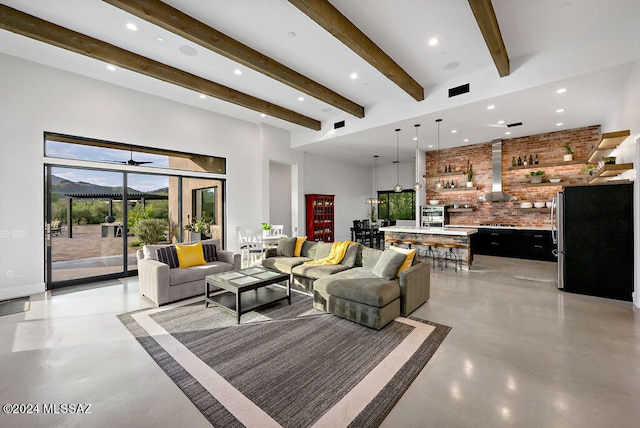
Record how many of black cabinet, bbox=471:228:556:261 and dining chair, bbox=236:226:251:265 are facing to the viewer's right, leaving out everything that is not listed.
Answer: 1

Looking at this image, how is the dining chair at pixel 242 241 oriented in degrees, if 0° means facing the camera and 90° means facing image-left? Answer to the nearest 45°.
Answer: approximately 270°

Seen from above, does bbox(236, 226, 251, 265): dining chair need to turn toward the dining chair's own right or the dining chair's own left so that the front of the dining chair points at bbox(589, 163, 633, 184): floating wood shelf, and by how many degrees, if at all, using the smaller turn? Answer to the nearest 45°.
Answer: approximately 45° to the dining chair's own right

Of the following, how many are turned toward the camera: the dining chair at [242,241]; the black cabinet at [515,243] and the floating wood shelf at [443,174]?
2

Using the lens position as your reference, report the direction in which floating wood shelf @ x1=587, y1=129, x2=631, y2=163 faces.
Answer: facing to the left of the viewer
